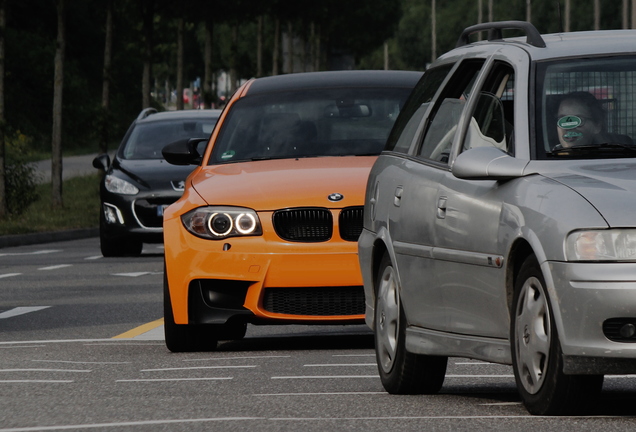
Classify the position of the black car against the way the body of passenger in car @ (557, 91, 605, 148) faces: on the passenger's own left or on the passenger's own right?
on the passenger's own right

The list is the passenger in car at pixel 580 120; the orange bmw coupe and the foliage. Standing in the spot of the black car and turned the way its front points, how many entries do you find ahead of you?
2

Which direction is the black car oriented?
toward the camera

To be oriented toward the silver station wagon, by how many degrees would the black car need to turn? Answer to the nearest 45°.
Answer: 0° — it already faces it

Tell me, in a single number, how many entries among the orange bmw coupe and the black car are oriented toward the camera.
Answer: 2

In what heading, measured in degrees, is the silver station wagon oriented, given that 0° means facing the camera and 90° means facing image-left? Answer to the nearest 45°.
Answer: approximately 315°

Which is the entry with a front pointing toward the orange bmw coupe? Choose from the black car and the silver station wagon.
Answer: the black car

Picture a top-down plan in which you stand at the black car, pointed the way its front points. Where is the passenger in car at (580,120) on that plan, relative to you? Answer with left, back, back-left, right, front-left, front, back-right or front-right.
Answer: front
